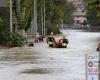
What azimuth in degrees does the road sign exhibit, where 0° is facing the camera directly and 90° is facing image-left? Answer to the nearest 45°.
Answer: approximately 0°
